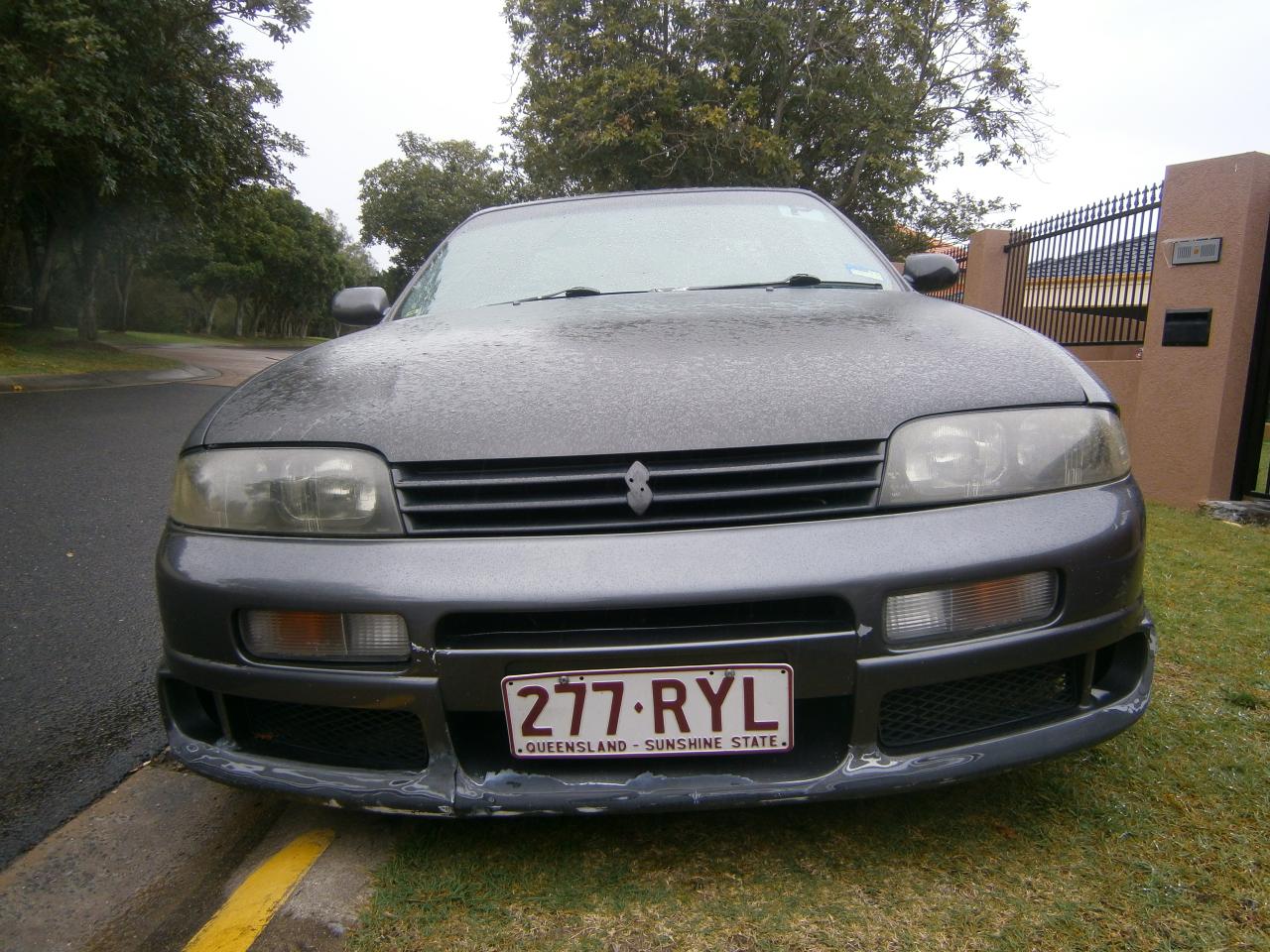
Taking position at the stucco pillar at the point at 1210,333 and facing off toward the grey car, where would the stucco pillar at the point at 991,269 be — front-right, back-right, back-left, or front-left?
back-right

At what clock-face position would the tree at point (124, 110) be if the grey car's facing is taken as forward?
The tree is roughly at 5 o'clock from the grey car.

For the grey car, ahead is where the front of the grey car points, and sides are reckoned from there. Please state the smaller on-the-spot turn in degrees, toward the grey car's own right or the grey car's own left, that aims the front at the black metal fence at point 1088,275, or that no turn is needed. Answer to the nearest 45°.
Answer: approximately 135° to the grey car's own left

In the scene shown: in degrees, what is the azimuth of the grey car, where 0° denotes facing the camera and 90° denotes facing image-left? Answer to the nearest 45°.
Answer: approximately 0°

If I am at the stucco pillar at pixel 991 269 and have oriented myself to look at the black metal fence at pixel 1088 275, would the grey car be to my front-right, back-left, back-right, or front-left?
front-right

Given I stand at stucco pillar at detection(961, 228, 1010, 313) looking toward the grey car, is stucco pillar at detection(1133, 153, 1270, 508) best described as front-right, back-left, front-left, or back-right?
front-left

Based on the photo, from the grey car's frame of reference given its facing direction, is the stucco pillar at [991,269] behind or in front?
behind

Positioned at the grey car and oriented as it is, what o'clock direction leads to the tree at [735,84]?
The tree is roughly at 6 o'clock from the grey car.

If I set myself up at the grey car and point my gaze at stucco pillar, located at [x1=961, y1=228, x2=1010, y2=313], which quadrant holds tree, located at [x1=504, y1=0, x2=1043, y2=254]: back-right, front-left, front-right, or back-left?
front-left

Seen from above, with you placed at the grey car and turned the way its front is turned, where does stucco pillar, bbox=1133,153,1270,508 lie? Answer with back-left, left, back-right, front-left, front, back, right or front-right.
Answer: back-left
